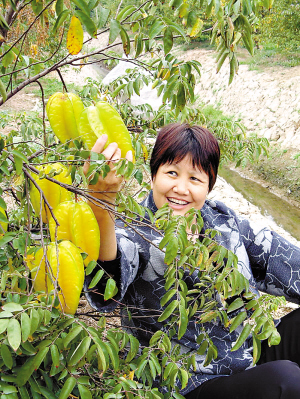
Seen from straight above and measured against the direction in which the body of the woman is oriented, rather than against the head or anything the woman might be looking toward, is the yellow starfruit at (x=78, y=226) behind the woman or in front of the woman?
in front

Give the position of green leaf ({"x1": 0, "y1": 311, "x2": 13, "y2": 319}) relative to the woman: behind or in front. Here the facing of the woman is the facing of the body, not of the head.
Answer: in front

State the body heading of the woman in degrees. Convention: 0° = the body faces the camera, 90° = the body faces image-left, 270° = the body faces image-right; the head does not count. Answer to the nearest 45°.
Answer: approximately 0°

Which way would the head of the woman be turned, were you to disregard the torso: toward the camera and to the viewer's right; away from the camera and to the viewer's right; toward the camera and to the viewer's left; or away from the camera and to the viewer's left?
toward the camera and to the viewer's left

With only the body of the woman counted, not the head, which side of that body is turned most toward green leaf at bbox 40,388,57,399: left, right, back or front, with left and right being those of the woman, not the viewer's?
front
